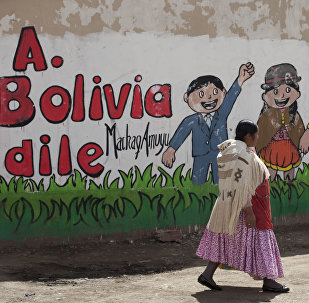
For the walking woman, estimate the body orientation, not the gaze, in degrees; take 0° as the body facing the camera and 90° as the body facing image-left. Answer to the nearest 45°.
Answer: approximately 270°
